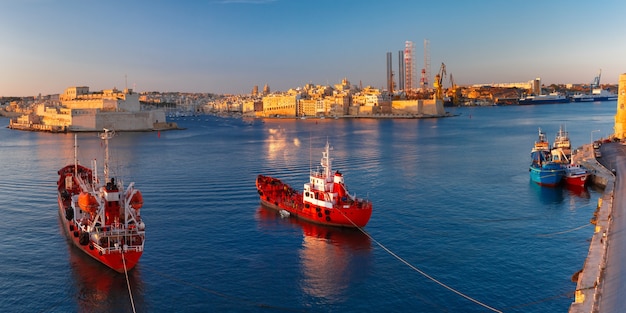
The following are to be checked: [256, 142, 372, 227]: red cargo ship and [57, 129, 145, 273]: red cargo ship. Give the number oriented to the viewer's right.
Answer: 0

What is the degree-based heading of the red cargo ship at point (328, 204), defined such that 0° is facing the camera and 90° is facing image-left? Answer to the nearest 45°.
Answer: approximately 135°

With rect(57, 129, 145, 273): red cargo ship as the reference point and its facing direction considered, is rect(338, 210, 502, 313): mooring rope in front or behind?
behind

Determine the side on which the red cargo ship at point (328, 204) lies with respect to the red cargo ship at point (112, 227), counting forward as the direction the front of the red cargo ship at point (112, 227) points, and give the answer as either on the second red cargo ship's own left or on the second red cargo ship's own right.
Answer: on the second red cargo ship's own right

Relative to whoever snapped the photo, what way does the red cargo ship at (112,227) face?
facing away from the viewer and to the left of the viewer

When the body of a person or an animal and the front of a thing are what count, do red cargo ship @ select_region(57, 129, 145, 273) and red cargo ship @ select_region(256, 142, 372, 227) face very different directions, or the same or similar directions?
same or similar directions

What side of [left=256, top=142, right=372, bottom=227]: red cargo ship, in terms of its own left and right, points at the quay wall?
back

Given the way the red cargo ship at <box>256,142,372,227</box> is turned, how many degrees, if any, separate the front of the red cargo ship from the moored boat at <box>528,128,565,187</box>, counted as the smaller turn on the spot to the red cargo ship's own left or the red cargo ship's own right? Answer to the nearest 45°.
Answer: approximately 90° to the red cargo ship's own right

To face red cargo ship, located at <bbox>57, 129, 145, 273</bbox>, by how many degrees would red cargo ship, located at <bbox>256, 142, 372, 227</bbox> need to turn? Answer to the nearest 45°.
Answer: approximately 90° to its left

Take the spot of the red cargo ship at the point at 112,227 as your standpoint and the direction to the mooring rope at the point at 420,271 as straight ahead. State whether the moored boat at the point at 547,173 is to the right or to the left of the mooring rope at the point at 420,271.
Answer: left

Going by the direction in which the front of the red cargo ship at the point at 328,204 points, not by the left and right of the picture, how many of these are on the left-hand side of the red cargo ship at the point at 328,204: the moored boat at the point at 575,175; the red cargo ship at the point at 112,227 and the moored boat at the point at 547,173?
1
